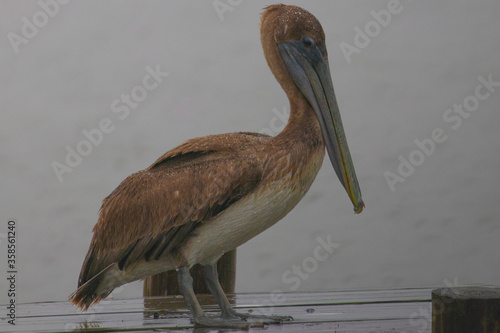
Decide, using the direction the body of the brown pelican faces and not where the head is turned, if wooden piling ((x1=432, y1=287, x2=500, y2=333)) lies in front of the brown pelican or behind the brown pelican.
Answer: in front

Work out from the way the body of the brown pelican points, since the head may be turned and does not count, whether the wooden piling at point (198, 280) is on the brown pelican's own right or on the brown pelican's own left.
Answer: on the brown pelican's own left

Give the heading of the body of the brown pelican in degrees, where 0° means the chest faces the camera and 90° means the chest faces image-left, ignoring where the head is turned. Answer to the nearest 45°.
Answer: approximately 270°
